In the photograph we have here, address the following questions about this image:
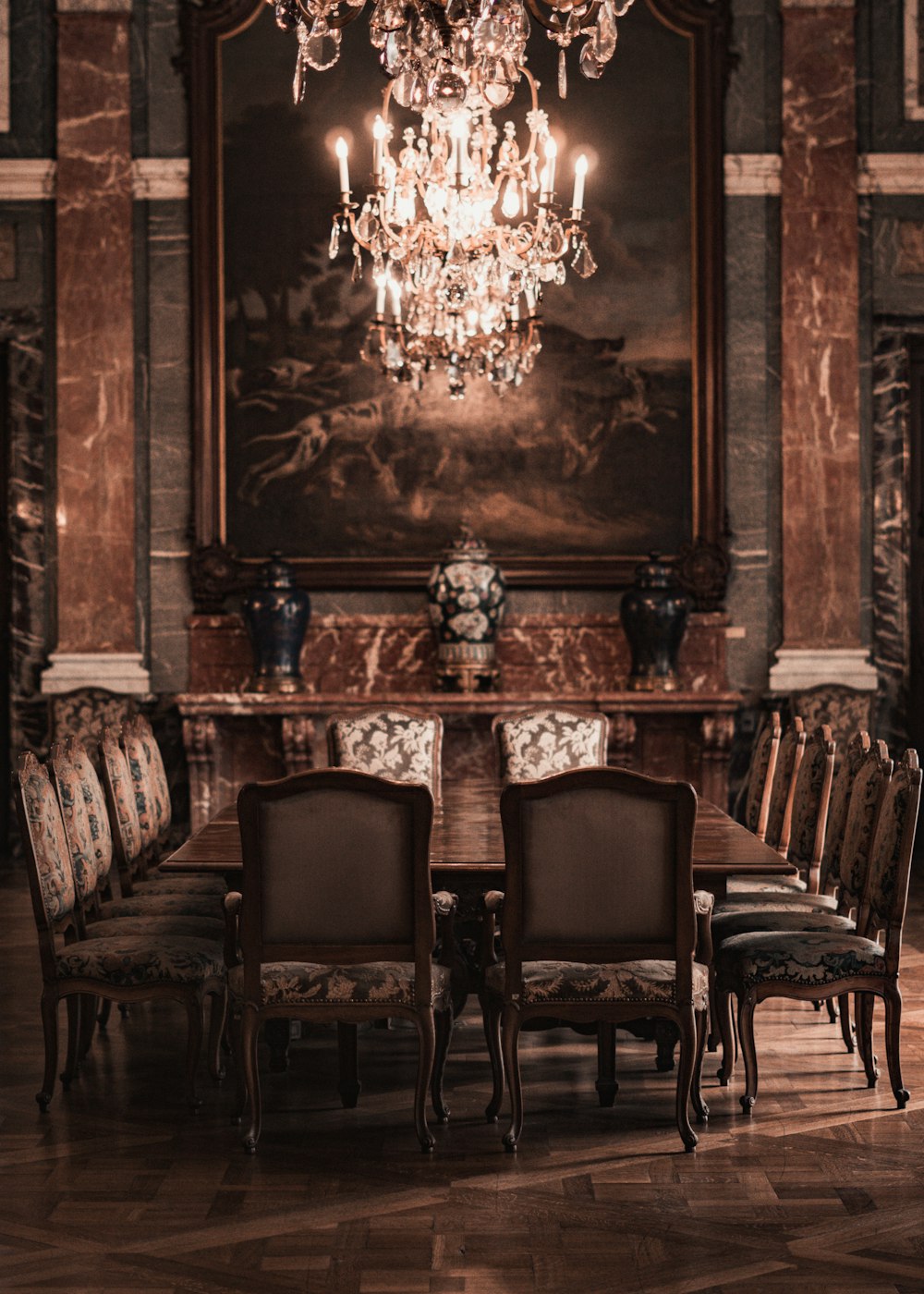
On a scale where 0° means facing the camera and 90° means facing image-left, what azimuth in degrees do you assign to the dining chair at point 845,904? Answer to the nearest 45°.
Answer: approximately 90°

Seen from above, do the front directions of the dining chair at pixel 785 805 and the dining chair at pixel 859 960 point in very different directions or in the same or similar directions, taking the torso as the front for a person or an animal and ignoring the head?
same or similar directions

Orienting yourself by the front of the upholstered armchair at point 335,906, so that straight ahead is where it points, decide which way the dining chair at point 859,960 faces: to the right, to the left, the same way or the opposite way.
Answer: to the left

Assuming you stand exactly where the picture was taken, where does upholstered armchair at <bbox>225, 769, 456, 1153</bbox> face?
facing away from the viewer

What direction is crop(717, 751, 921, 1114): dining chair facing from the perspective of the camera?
to the viewer's left

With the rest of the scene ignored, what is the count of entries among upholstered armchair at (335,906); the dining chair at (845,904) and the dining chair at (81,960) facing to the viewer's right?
1

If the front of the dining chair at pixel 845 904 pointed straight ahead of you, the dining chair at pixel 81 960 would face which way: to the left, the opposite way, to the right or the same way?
the opposite way

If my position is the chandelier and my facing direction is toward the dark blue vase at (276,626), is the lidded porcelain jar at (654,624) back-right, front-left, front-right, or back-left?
front-right

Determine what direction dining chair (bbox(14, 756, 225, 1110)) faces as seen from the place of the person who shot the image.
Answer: facing to the right of the viewer

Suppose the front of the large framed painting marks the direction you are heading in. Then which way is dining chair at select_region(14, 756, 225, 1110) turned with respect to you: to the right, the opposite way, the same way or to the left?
to the left

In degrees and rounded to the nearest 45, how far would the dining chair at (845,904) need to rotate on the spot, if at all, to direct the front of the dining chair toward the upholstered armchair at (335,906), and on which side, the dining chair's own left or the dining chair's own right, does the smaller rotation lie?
approximately 45° to the dining chair's own left

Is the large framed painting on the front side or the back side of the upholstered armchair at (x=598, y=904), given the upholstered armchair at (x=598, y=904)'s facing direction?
on the front side

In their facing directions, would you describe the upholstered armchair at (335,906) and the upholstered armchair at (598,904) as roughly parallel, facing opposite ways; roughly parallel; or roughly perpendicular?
roughly parallel

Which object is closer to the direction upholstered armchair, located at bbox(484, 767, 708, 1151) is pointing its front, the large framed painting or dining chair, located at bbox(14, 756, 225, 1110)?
the large framed painting

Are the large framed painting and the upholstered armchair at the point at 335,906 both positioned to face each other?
yes

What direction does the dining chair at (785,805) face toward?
to the viewer's left
